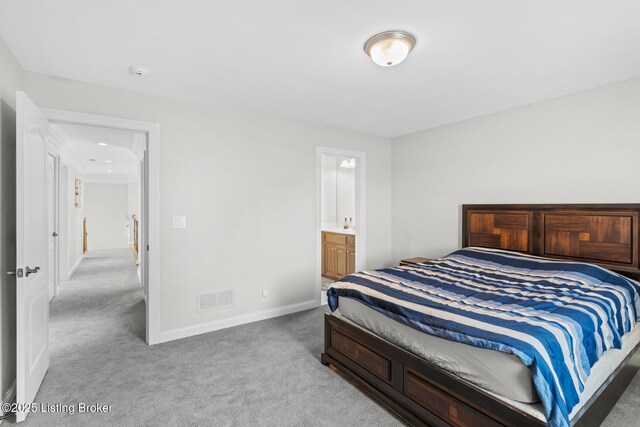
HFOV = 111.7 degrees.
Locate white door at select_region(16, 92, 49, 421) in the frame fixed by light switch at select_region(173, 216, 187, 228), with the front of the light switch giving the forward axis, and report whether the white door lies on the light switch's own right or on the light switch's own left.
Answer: on the light switch's own right

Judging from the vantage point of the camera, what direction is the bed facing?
facing the viewer and to the left of the viewer

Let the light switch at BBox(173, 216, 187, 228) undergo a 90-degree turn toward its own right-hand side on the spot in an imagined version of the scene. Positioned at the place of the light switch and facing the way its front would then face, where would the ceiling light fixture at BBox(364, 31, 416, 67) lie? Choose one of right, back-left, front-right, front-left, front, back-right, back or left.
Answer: back-left

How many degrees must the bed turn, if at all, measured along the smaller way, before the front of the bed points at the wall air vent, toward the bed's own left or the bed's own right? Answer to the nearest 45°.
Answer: approximately 45° to the bed's own right

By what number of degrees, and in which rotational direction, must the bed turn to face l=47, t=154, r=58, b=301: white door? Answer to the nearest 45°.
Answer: approximately 45° to its right

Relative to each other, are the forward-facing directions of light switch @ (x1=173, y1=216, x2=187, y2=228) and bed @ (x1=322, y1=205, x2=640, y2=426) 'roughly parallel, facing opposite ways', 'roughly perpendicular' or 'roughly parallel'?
roughly perpendicular

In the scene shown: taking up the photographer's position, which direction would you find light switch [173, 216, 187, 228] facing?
facing the viewer

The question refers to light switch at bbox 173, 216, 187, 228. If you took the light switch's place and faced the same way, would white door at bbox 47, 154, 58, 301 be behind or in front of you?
behind

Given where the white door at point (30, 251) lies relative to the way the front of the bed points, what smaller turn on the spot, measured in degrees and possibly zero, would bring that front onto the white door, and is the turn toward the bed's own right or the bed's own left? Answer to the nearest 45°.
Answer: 0° — it already faces it

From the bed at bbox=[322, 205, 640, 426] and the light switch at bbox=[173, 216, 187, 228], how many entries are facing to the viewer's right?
0

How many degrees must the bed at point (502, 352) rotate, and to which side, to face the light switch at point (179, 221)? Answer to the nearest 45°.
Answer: approximately 45° to its right

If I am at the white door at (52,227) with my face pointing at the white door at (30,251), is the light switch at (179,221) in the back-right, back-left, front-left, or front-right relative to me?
front-left
